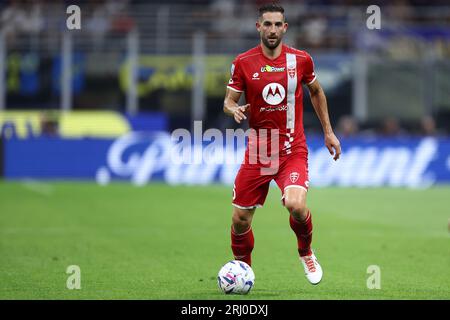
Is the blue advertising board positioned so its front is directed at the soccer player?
yes

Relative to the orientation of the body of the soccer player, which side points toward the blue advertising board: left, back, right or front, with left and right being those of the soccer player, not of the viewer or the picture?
back

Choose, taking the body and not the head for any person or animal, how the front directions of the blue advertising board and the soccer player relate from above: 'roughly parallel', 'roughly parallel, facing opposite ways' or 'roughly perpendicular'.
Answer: roughly parallel

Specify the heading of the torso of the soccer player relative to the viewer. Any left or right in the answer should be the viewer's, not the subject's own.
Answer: facing the viewer

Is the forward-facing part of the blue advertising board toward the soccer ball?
yes

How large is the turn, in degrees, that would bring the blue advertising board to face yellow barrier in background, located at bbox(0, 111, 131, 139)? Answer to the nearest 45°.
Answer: approximately 135° to its right

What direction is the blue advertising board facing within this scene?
toward the camera
